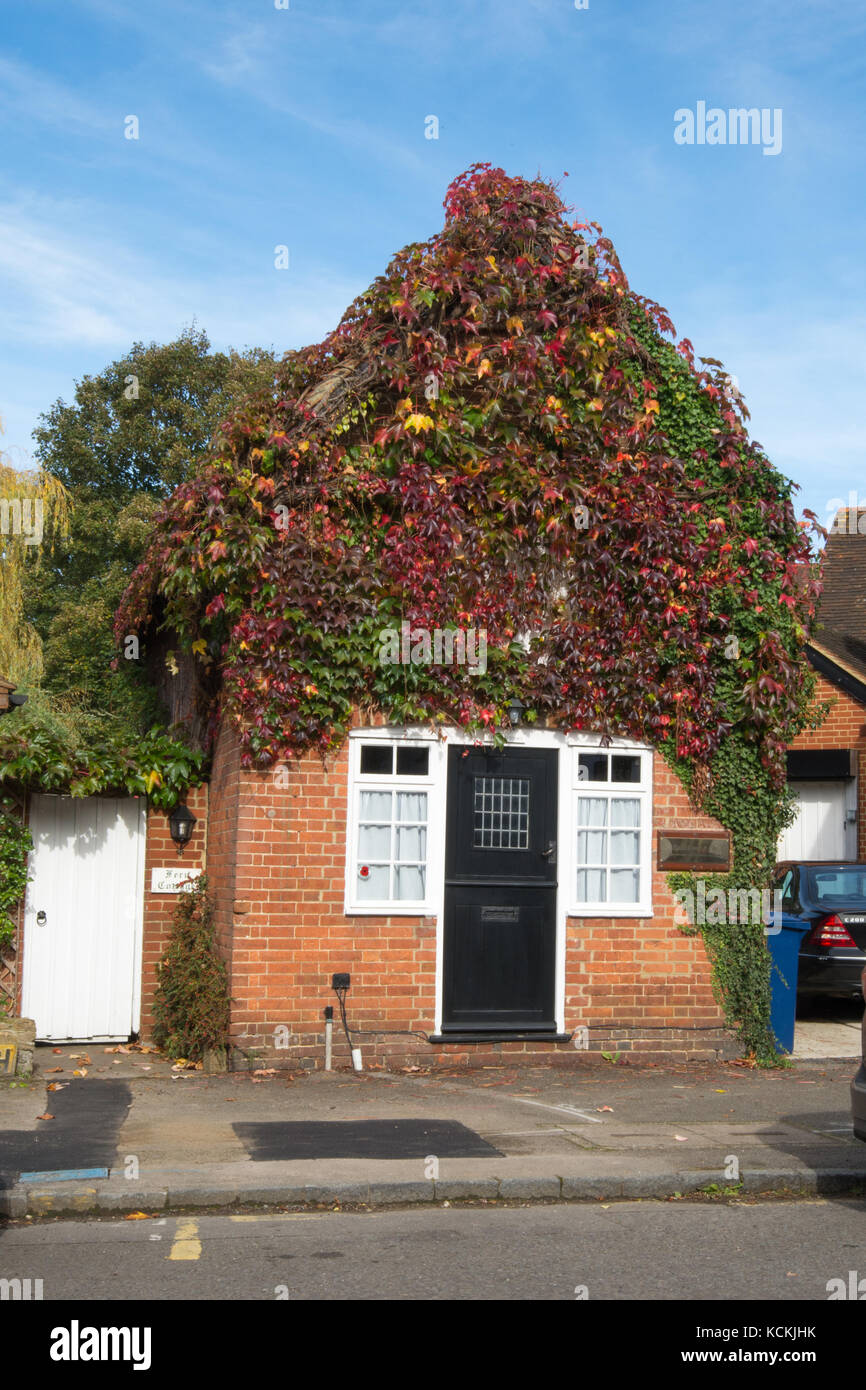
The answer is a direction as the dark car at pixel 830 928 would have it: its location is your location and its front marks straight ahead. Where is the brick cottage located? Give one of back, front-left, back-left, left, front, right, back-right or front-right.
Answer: left

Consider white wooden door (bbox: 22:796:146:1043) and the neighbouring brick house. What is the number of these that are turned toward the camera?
2

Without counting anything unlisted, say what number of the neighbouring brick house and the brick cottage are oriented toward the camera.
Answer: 2

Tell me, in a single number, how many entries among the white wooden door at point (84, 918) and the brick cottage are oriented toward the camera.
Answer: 2

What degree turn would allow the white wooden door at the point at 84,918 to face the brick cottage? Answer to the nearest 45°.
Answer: approximately 45° to its left

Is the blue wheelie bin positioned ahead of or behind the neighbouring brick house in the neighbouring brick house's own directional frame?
ahead

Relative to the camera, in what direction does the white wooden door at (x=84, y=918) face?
facing the viewer

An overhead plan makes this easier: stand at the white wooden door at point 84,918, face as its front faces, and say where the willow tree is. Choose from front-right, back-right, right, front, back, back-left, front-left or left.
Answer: back

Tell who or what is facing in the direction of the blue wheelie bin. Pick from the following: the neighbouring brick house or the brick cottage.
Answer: the neighbouring brick house

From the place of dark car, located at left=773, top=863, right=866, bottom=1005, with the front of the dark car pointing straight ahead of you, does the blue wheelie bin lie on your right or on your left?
on your left

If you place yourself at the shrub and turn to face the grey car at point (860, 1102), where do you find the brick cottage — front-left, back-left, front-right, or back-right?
front-left

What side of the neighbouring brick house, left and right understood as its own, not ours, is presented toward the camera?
front

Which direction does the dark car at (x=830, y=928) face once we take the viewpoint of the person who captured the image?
facing away from the viewer and to the left of the viewer

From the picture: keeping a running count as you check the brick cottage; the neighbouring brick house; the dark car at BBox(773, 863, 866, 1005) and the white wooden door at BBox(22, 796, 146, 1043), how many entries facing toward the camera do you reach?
3
